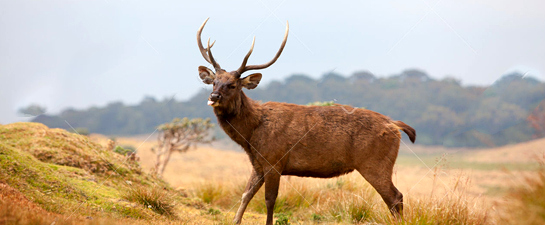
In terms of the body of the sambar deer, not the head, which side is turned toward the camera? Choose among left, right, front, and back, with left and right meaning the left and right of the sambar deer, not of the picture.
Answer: left

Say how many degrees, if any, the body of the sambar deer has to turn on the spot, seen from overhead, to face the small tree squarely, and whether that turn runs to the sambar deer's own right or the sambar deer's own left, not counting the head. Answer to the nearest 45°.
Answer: approximately 45° to the sambar deer's own right
